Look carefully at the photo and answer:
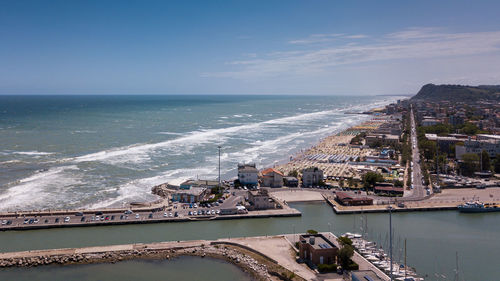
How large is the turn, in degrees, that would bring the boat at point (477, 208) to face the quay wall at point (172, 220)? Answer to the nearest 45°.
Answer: approximately 45° to its left

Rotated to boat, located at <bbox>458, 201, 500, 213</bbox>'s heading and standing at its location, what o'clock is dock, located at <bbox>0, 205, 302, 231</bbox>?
The dock is roughly at 11 o'clock from the boat.

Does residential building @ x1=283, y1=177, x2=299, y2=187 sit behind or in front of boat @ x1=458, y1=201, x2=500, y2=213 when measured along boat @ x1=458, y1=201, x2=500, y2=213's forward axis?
in front

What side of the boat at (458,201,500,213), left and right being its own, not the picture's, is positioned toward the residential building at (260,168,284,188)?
front

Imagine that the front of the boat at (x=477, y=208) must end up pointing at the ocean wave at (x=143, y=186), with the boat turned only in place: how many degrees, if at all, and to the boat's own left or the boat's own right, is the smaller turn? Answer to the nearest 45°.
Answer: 0° — it already faces it

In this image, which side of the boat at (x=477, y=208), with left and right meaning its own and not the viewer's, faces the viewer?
left

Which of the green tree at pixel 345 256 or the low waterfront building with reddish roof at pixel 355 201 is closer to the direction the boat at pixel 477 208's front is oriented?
the low waterfront building with reddish roof

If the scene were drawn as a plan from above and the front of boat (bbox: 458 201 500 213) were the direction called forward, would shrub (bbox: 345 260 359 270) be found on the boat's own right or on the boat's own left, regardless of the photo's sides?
on the boat's own left

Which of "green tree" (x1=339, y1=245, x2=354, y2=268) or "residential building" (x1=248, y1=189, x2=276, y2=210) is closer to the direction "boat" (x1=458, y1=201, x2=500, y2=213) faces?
the residential building

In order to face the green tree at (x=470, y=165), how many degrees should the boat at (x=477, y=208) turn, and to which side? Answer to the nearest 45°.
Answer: approximately 90° to its right

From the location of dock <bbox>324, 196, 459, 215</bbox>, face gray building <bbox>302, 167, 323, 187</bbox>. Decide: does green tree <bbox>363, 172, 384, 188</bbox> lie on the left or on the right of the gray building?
right
